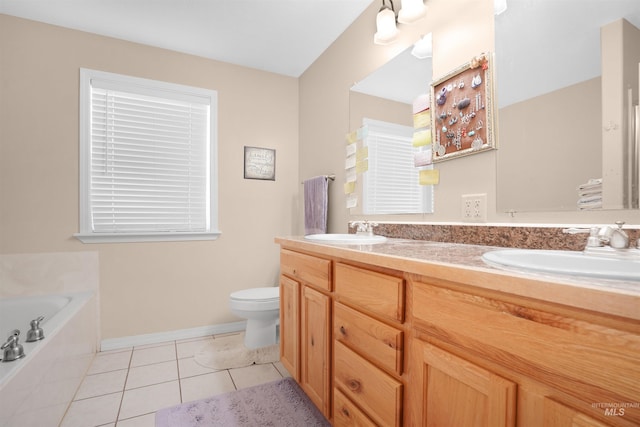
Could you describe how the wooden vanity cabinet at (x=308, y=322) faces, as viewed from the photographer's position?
facing the viewer and to the left of the viewer

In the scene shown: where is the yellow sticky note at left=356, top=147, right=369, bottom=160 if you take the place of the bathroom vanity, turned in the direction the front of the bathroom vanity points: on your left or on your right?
on your right

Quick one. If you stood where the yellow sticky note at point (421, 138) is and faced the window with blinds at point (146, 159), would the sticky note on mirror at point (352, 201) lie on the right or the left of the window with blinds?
right

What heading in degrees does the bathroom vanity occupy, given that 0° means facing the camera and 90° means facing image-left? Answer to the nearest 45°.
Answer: approximately 45°

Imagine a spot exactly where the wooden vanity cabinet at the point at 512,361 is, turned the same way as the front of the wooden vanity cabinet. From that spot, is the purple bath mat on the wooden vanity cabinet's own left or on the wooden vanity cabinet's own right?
on the wooden vanity cabinet's own right

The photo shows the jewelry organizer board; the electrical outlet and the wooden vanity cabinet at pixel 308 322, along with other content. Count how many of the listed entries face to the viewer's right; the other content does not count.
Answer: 0

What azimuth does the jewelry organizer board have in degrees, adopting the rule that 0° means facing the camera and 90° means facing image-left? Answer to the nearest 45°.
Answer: approximately 45°
